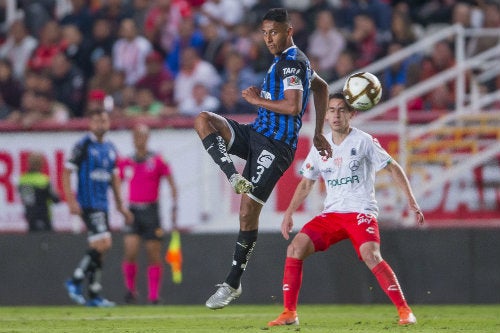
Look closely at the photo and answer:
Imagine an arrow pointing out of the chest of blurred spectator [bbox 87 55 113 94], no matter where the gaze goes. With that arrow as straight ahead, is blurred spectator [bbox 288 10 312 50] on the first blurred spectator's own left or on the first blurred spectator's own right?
on the first blurred spectator's own left

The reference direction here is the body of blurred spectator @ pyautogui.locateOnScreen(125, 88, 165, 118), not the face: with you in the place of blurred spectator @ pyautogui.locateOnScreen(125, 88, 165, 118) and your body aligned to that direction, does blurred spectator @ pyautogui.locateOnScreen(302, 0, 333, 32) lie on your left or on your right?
on your left

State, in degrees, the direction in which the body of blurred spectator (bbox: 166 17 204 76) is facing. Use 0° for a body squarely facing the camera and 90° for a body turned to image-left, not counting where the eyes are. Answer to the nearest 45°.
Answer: approximately 0°

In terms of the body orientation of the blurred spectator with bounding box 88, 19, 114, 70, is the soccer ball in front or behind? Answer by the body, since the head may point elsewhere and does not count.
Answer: in front

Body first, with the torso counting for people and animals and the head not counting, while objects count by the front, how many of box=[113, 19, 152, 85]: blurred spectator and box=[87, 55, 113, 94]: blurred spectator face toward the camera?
2

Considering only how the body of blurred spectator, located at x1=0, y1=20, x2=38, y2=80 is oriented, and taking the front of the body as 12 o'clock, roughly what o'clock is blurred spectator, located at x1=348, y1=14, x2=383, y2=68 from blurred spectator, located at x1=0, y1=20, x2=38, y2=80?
blurred spectator, located at x1=348, y1=14, x2=383, y2=68 is roughly at 10 o'clock from blurred spectator, located at x1=0, y1=20, x2=38, y2=80.

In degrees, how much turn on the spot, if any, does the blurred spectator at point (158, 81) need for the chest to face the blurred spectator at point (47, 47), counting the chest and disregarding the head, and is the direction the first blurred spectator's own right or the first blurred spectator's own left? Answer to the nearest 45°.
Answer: approximately 135° to the first blurred spectator's own right

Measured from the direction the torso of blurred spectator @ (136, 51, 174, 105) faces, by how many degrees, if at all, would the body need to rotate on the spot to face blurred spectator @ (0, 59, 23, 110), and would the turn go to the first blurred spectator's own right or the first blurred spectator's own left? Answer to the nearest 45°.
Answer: approximately 90° to the first blurred spectator's own right

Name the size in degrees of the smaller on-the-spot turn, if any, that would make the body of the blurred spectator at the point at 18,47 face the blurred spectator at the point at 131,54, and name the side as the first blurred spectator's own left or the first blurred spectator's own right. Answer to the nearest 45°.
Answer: approximately 45° to the first blurred spectator's own left

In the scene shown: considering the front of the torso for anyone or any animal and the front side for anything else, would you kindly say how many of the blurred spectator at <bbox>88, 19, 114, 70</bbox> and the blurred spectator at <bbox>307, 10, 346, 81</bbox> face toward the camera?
2

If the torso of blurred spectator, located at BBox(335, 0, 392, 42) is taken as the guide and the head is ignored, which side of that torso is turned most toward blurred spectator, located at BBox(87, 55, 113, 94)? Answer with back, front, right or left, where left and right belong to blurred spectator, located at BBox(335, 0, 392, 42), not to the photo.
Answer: right
